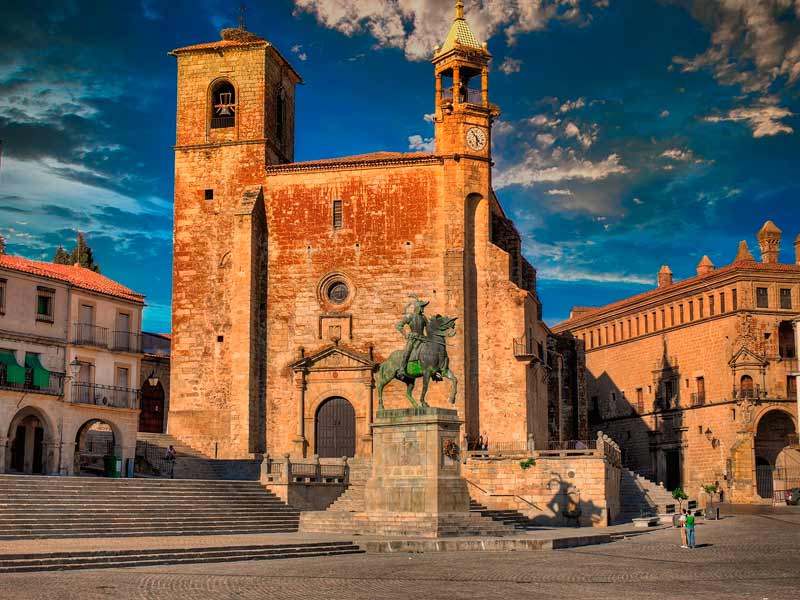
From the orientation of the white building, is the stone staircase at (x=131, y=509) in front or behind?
in front

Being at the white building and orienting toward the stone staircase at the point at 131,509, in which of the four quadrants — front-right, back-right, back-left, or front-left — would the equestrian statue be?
front-left

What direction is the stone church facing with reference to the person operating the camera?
facing the viewer

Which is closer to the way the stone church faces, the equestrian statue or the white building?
the equestrian statue

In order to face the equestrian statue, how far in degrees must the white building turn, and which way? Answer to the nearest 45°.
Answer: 0° — it already faces it

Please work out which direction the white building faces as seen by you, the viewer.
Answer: facing the viewer and to the right of the viewer

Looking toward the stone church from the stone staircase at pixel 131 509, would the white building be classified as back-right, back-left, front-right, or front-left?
front-left

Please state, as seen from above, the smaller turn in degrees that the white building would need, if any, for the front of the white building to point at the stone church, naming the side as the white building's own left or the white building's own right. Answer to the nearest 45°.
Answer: approximately 45° to the white building's own left

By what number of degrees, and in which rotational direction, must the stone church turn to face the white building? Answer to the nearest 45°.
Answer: approximately 45° to its right

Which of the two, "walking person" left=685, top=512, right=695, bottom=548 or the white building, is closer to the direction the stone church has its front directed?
the walking person

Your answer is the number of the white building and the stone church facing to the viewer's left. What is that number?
0

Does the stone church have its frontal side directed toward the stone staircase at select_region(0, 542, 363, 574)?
yes

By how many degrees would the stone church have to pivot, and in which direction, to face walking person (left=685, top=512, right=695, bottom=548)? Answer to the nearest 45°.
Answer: approximately 45° to its left

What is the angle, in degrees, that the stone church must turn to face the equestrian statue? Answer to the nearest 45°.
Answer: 0° — it already faces it
